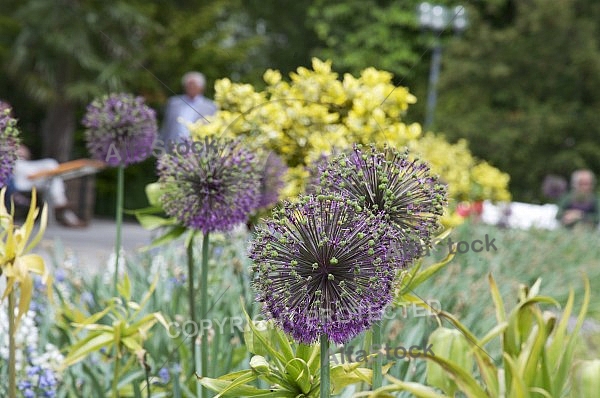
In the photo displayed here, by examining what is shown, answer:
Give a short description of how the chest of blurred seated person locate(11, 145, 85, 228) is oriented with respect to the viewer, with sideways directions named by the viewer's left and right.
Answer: facing to the right of the viewer

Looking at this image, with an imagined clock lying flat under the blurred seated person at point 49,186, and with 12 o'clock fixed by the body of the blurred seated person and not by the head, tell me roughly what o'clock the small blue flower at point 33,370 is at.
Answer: The small blue flower is roughly at 3 o'clock from the blurred seated person.

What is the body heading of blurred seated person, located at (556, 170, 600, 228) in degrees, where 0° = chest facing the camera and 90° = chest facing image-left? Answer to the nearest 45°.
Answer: approximately 0°

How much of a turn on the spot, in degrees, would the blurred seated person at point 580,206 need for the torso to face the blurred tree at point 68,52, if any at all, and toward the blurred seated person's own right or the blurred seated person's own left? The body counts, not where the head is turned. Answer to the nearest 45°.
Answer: approximately 90° to the blurred seated person's own right
